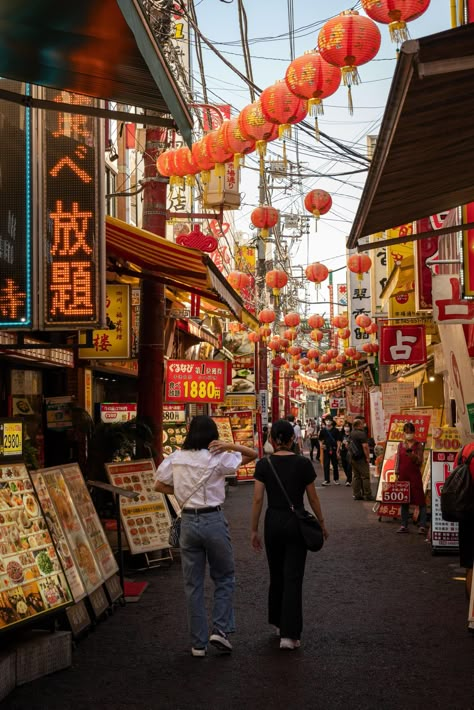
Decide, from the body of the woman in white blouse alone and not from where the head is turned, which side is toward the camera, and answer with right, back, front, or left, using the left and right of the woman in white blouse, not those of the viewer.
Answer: back

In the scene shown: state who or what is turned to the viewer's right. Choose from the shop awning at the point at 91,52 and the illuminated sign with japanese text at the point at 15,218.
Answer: the shop awning

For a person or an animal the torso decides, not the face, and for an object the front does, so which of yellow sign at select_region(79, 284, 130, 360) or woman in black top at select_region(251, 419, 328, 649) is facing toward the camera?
the yellow sign

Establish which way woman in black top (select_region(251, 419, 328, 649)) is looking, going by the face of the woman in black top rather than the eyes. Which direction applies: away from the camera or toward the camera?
away from the camera

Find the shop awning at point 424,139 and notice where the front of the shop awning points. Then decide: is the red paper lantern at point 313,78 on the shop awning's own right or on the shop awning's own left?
on the shop awning's own right

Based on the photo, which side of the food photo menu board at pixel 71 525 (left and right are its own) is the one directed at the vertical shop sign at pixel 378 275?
left

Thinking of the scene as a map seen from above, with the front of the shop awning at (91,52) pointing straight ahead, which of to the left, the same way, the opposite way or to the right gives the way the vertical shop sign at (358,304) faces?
to the right

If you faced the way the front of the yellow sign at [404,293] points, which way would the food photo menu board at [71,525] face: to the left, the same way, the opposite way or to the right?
to the left

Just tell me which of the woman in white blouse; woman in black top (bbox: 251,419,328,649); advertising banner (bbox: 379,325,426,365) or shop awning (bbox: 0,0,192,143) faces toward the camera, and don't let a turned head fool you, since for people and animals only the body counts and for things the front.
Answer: the advertising banner

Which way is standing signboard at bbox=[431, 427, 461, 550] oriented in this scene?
toward the camera

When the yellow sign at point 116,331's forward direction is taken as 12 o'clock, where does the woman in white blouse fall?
The woman in white blouse is roughly at 12 o'clock from the yellow sign.

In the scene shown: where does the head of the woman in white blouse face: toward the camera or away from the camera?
away from the camera

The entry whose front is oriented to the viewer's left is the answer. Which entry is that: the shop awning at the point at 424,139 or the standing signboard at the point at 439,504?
the shop awning

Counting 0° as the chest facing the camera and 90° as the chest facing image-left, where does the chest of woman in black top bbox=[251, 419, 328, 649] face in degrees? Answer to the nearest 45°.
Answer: approximately 180°

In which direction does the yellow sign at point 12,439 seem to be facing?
toward the camera
